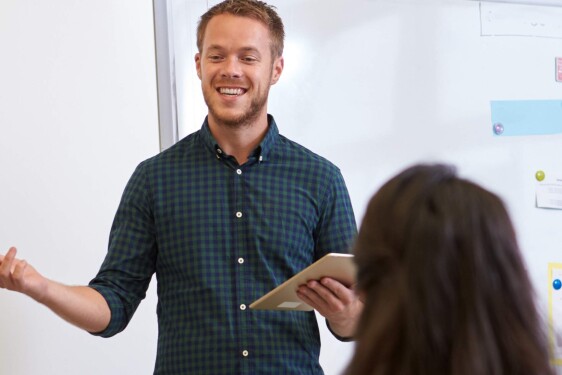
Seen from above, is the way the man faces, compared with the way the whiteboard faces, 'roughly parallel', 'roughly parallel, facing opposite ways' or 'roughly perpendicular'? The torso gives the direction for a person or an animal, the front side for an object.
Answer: roughly parallel

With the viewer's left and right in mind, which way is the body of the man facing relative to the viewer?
facing the viewer

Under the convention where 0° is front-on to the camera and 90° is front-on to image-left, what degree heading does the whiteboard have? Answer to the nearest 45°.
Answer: approximately 0°

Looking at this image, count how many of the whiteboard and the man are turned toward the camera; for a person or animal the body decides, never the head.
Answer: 2

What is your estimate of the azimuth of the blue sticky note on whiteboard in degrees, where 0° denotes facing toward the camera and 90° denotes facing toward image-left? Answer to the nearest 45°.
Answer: approximately 0°

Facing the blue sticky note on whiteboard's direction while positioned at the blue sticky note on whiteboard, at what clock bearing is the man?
The man is roughly at 1 o'clock from the blue sticky note on whiteboard.
